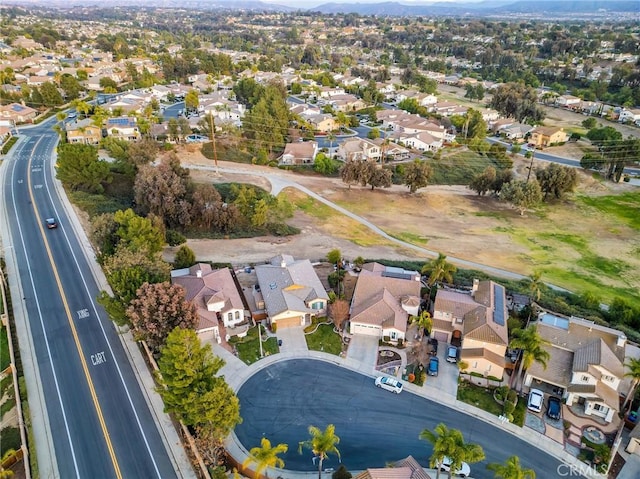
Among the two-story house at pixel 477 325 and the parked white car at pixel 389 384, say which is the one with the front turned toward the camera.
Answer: the two-story house

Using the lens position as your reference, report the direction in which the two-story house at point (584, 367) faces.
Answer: facing the viewer and to the left of the viewer

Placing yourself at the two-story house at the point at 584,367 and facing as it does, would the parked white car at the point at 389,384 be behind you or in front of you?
in front

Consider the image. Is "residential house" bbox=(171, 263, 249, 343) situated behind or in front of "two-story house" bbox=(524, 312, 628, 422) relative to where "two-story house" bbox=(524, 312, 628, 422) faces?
in front

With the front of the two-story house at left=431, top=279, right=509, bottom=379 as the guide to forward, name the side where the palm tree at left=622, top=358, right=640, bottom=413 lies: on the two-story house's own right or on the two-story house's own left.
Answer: on the two-story house's own left

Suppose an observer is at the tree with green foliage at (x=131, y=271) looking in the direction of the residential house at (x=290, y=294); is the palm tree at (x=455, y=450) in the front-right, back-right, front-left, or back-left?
front-right

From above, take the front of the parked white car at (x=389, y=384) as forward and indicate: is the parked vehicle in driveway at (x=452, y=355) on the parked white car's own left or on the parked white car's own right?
on the parked white car's own right

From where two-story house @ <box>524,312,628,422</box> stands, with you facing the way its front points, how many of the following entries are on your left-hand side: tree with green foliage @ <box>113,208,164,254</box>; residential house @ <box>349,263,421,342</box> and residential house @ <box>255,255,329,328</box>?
0

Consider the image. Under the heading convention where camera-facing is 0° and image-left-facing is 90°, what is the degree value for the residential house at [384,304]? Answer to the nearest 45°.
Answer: approximately 0°

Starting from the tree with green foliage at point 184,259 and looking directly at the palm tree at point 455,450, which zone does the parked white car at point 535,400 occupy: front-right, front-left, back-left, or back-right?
front-left

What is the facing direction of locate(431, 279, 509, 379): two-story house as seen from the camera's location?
facing the viewer

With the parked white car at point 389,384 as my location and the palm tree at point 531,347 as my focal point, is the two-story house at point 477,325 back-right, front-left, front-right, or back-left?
front-left

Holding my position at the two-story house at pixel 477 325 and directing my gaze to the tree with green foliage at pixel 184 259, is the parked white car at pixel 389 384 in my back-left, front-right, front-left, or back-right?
front-left
